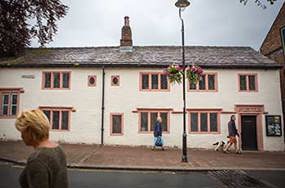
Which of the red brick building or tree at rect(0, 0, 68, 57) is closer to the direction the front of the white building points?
the tree

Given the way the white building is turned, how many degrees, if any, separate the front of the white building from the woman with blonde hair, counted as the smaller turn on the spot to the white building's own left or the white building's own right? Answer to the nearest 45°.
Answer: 0° — it already faces them

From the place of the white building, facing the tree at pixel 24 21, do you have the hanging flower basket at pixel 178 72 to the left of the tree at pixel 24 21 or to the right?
left

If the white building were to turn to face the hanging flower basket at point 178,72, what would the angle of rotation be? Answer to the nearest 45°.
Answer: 0° — it already faces it

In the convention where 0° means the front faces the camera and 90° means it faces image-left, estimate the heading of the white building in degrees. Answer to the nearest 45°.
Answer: approximately 0°

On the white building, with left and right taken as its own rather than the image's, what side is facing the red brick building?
left
